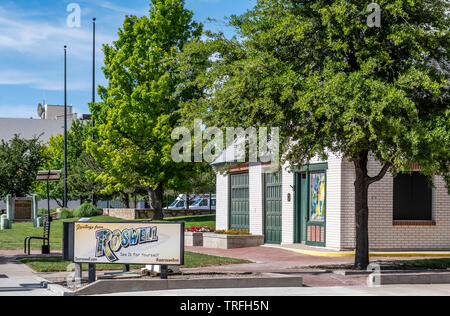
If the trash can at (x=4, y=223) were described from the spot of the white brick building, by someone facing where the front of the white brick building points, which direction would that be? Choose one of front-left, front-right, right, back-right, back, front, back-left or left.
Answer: right

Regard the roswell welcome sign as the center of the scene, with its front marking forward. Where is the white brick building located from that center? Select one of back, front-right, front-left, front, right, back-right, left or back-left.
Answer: back-left

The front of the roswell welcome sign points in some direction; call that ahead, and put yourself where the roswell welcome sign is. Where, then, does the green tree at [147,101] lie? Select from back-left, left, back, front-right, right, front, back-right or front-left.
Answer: back

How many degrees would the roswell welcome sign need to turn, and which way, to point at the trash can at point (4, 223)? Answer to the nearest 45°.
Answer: approximately 180°

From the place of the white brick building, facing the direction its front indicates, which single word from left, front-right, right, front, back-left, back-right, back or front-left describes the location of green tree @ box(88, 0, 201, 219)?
right

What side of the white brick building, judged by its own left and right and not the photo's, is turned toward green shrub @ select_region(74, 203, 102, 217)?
right

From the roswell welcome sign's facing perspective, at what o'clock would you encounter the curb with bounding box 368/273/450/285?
The curb is roughly at 9 o'clock from the roswell welcome sign.

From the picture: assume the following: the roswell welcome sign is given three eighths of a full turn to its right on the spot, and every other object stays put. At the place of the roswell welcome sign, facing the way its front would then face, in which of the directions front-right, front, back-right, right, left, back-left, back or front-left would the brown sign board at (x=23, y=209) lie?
front-right

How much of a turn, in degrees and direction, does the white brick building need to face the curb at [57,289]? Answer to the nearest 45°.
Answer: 0° — it already faces it

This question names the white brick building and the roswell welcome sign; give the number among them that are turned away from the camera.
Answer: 0

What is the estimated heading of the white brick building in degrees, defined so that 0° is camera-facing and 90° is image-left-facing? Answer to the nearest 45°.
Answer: approximately 45°

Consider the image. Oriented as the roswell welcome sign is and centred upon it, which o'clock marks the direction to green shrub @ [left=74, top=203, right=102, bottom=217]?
The green shrub is roughly at 6 o'clock from the roswell welcome sign.

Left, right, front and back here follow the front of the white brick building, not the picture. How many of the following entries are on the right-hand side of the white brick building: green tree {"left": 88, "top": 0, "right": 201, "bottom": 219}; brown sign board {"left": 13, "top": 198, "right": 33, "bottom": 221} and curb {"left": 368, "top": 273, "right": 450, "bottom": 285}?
2
